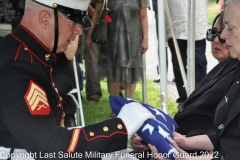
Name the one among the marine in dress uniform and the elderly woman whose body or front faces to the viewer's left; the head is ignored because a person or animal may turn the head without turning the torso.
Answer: the elderly woman

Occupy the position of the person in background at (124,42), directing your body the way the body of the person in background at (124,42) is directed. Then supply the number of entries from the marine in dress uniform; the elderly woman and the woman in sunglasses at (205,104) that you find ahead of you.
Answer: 3

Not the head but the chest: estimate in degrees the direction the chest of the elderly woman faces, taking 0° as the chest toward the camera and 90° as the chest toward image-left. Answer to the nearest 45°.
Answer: approximately 90°

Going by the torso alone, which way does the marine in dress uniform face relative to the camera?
to the viewer's right

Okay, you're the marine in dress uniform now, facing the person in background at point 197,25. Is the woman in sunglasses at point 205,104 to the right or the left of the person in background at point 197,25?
right

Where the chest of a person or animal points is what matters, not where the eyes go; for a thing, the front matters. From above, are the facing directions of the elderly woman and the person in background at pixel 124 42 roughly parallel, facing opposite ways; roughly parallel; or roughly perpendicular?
roughly perpendicular

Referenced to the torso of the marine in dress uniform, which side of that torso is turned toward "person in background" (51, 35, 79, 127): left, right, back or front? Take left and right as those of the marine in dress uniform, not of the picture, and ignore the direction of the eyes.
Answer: left

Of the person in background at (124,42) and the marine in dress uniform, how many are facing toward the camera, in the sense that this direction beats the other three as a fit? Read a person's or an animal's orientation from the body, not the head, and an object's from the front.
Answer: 1

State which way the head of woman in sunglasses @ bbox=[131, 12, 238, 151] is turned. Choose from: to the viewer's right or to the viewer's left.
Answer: to the viewer's left

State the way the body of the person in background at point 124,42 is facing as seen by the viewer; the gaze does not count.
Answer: toward the camera

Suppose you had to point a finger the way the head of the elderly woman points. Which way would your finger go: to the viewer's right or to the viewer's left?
to the viewer's left

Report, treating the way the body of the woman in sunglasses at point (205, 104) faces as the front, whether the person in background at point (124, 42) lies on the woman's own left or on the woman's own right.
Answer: on the woman's own right

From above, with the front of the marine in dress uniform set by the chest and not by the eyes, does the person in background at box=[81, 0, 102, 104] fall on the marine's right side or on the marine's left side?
on the marine's left side

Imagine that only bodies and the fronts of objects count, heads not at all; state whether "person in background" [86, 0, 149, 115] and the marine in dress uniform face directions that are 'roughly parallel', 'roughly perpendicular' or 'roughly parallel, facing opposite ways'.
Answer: roughly perpendicular

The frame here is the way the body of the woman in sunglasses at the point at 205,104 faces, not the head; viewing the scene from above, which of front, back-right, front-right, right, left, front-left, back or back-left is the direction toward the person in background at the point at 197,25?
back-right

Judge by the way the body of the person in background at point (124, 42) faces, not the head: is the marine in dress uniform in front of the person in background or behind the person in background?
in front
